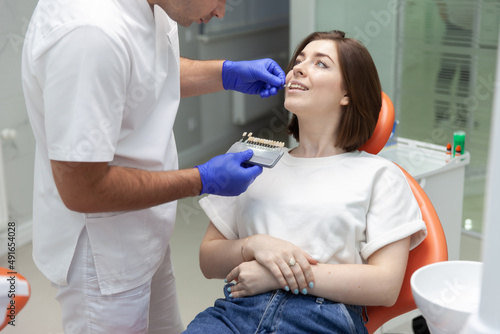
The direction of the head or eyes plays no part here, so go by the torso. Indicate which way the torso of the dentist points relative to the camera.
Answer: to the viewer's right

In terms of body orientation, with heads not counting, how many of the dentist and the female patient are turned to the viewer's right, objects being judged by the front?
1

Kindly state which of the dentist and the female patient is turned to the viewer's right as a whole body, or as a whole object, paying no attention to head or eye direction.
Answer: the dentist

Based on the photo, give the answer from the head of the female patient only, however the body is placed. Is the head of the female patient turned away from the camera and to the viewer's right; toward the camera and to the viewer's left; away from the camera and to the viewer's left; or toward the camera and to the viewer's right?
toward the camera and to the viewer's left

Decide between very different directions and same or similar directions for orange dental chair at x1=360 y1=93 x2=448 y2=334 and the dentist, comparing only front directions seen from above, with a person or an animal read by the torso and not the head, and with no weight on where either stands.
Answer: very different directions

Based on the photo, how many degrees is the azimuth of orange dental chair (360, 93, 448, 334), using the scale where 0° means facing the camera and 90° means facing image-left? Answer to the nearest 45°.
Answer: approximately 45°

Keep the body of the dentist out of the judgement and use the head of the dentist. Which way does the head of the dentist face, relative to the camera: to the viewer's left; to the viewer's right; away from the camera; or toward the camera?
to the viewer's right

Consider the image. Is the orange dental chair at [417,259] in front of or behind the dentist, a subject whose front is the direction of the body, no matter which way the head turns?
in front

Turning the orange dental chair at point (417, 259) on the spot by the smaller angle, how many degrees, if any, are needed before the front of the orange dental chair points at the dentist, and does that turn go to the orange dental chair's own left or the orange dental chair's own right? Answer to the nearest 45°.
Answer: approximately 45° to the orange dental chair's own right

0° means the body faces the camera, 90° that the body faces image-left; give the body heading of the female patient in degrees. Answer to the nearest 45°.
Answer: approximately 45°
